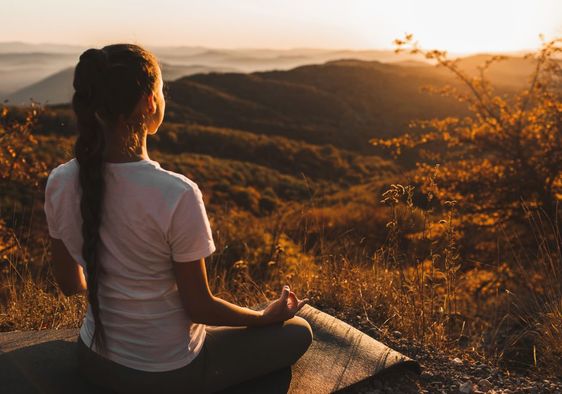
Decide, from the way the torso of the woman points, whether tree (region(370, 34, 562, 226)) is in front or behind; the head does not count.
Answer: in front

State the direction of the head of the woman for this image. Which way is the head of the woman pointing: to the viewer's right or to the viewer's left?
to the viewer's right

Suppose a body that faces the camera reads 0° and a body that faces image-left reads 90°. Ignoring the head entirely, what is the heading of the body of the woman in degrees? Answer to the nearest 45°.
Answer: approximately 225°
